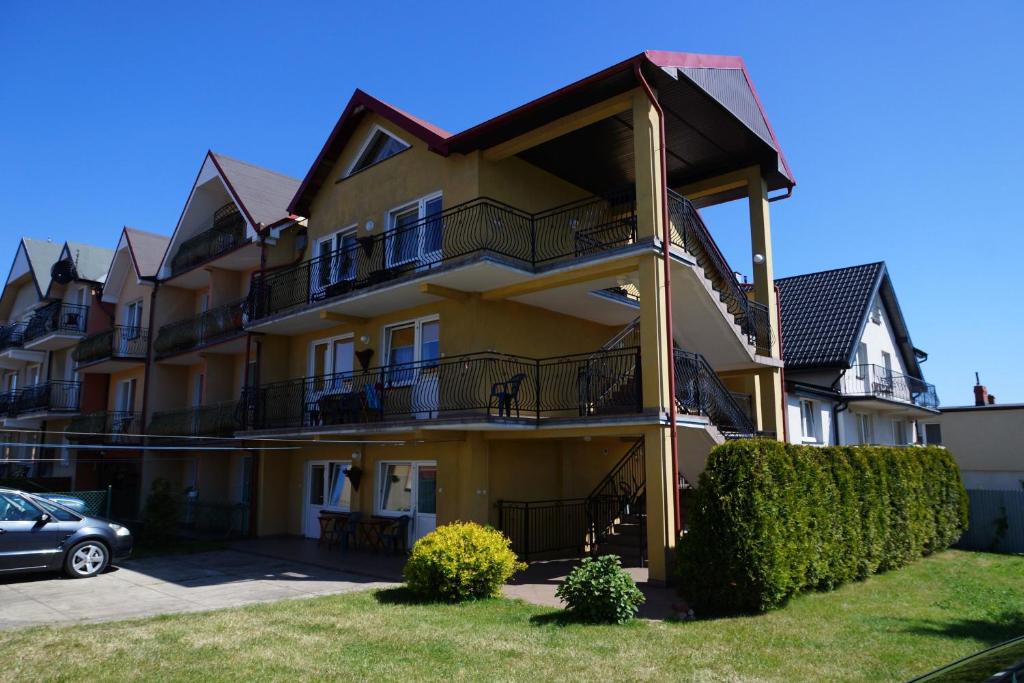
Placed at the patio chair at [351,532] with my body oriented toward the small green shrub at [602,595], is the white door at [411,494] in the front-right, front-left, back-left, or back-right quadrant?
front-left

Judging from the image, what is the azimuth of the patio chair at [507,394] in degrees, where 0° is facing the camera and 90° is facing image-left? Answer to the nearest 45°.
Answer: approximately 90°

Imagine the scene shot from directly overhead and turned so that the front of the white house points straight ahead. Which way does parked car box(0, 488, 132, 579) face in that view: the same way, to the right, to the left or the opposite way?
to the left

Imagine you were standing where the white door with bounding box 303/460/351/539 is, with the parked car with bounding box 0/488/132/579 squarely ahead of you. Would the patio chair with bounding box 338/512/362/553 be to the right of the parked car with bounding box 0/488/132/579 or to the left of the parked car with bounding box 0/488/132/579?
left

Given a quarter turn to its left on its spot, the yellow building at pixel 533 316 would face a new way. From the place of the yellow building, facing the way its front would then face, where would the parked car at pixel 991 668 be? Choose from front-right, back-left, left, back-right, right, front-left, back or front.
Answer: front-right

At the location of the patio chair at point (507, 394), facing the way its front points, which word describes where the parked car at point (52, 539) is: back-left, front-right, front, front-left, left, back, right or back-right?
front

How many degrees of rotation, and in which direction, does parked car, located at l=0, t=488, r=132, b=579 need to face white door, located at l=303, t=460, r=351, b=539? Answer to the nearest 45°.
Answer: approximately 45° to its left

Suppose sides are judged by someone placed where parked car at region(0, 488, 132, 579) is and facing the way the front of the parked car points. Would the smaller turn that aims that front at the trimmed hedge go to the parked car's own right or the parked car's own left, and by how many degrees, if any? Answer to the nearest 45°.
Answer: approximately 45° to the parked car's own right

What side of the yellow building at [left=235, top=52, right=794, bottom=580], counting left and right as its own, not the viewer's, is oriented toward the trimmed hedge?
left

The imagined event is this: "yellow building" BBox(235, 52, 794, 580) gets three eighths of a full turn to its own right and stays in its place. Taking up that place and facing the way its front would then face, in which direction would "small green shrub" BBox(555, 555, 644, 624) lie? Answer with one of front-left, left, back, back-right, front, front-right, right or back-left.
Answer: back

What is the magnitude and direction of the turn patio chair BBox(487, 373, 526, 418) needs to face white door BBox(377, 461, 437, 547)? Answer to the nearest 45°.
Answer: approximately 45° to its right

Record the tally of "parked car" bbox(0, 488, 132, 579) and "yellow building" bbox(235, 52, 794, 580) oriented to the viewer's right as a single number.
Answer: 1

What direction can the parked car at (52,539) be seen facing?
to the viewer's right

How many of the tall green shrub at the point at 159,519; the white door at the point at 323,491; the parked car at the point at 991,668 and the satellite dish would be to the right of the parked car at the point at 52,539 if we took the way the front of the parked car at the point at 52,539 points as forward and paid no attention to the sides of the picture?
1

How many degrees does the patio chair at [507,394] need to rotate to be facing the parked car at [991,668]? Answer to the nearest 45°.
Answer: approximately 90° to its left

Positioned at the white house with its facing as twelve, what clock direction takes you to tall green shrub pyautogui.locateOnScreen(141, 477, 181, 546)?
The tall green shrub is roughly at 3 o'clock from the white house.
